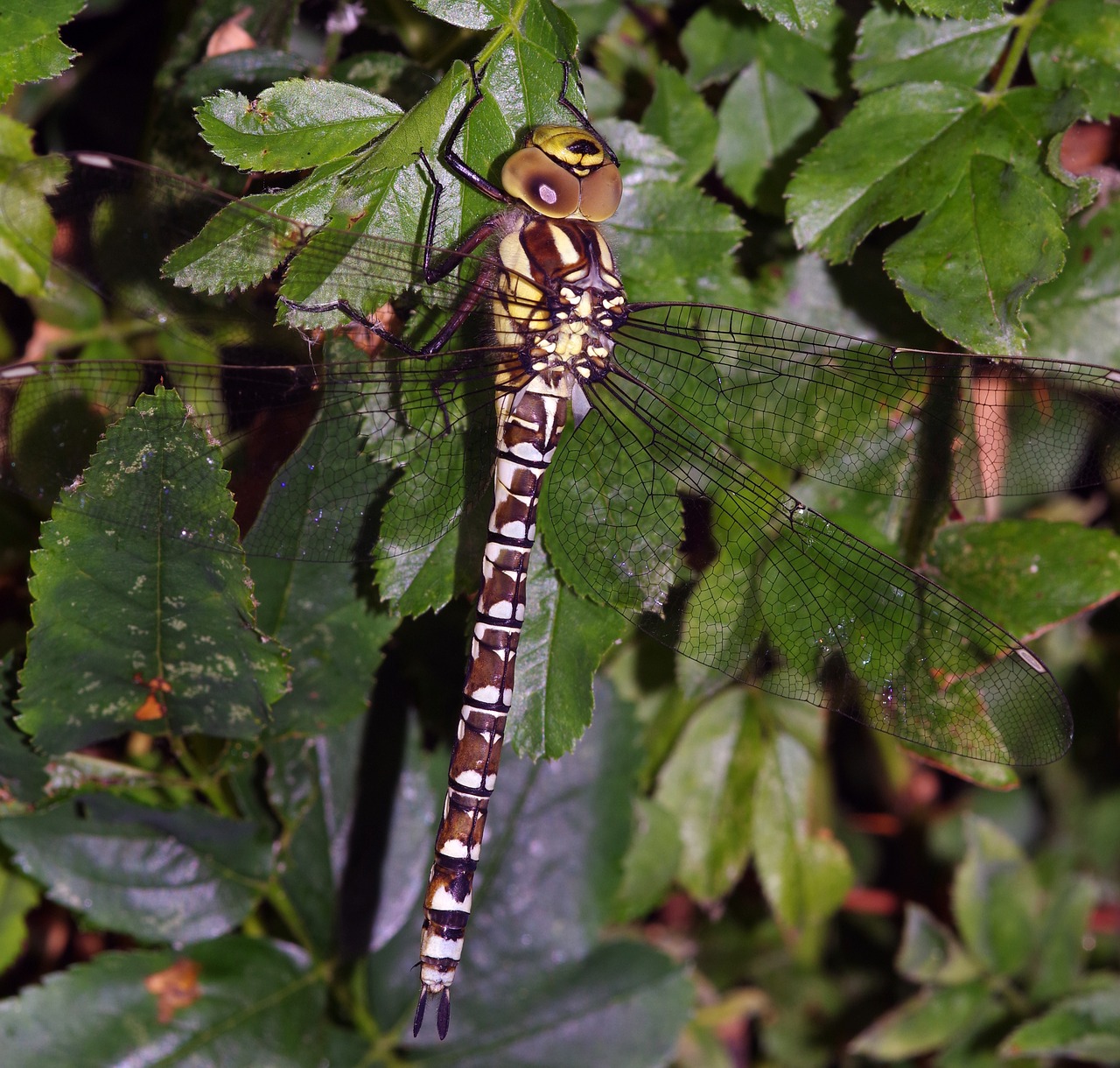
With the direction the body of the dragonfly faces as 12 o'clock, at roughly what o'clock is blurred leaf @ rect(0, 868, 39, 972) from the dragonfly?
The blurred leaf is roughly at 9 o'clock from the dragonfly.

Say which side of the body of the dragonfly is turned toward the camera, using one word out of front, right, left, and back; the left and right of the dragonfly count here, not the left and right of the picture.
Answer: back

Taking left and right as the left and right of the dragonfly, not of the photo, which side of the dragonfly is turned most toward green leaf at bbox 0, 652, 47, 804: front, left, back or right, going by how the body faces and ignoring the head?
left

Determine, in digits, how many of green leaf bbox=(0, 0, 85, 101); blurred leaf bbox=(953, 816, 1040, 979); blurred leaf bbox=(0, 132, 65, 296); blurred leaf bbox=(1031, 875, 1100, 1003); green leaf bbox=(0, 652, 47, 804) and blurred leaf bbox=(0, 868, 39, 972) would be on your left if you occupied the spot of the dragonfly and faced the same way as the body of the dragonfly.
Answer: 4

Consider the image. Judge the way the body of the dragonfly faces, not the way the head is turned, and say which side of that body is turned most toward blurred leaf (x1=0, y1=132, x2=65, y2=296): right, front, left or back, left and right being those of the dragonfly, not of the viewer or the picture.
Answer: left
